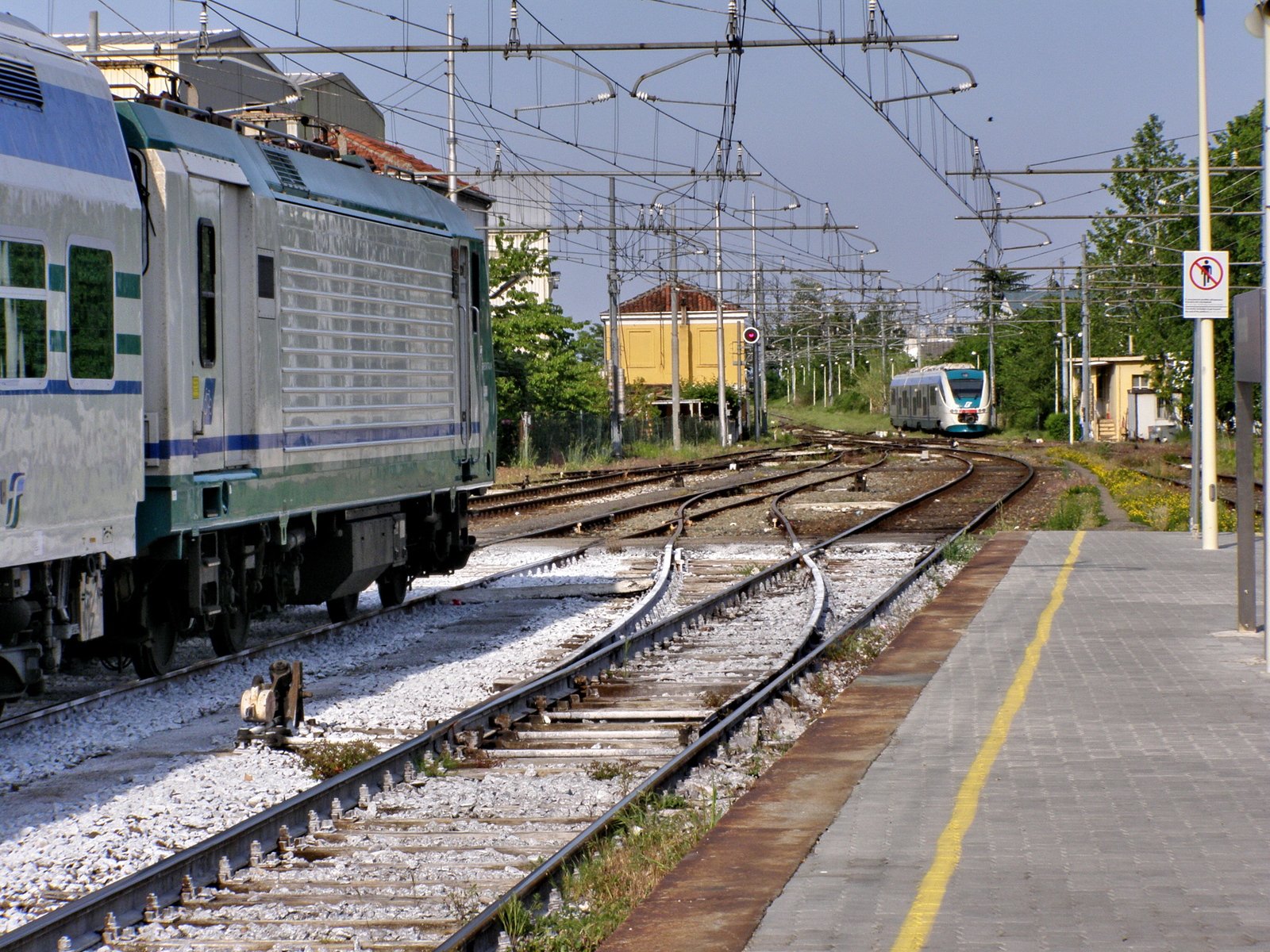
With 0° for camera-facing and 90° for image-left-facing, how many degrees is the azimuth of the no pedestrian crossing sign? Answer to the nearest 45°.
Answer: approximately 0°

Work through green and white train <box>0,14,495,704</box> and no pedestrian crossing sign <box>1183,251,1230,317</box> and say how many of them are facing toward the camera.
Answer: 1

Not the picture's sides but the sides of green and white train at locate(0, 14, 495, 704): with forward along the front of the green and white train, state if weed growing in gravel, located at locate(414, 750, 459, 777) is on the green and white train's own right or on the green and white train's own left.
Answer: on the green and white train's own right

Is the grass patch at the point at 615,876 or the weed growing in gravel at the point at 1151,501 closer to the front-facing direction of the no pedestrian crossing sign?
the grass patch

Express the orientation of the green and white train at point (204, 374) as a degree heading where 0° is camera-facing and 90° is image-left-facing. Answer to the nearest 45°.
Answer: approximately 225°

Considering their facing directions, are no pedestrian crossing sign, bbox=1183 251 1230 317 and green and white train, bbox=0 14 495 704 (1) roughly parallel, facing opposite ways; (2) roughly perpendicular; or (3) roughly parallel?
roughly parallel, facing opposite ways

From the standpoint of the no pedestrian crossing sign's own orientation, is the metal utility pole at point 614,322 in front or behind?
behind

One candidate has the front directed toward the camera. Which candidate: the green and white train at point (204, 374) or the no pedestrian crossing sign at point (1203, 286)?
the no pedestrian crossing sign

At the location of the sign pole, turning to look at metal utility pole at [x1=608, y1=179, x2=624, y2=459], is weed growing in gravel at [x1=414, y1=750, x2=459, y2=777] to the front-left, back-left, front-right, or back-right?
back-left

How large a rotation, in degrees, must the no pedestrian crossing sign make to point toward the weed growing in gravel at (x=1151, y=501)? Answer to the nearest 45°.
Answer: approximately 180°

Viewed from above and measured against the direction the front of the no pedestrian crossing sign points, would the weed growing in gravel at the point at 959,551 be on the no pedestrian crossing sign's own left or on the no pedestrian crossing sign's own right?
on the no pedestrian crossing sign's own right

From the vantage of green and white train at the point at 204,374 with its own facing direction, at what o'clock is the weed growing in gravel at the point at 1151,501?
The weed growing in gravel is roughly at 12 o'clock from the green and white train.

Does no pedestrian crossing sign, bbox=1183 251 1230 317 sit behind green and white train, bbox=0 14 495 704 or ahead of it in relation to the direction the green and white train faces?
ahead
